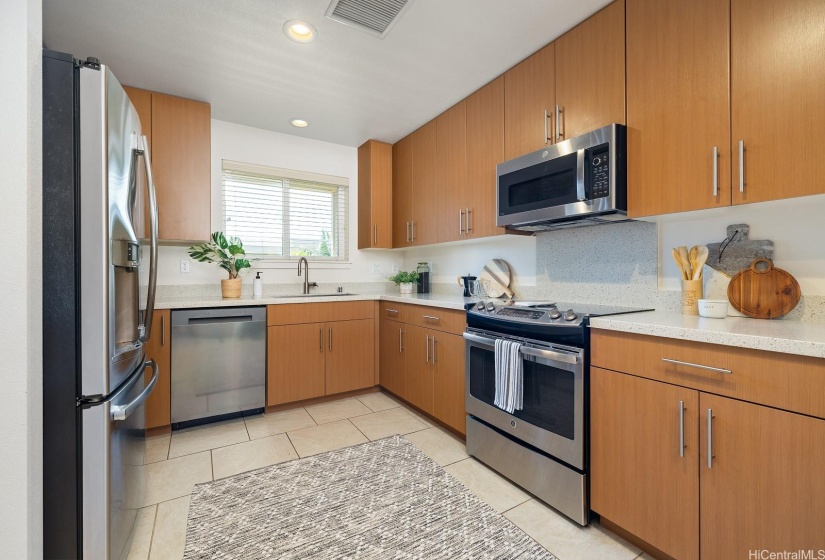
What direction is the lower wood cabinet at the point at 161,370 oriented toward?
toward the camera

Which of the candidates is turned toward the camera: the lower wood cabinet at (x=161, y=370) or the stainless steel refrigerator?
the lower wood cabinet

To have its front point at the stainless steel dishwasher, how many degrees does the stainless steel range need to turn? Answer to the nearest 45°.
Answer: approximately 45° to its right

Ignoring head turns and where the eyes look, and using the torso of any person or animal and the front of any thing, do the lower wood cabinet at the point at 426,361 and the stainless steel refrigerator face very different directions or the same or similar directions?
very different directions

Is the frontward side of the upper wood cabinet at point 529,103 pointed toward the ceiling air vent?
yes

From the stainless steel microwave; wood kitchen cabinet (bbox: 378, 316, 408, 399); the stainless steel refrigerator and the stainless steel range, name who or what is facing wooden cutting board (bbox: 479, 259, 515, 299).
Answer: the stainless steel refrigerator

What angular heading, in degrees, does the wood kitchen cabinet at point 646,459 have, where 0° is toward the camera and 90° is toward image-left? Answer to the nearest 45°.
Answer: approximately 45°

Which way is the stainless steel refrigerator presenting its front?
to the viewer's right

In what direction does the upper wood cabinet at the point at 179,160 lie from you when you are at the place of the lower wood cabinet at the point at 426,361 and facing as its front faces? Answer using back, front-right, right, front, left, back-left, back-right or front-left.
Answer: front-right

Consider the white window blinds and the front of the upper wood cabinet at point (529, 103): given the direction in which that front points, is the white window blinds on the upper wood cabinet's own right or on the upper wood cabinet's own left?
on the upper wood cabinet's own right

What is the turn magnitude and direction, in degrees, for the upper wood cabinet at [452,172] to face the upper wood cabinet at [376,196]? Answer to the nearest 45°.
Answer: approximately 90° to its right

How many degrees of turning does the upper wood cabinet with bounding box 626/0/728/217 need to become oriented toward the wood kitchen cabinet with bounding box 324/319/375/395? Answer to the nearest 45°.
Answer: approximately 45° to its right

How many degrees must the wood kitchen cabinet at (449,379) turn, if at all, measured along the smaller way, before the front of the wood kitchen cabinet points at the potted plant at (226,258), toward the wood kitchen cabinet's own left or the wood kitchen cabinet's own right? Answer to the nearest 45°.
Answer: approximately 45° to the wood kitchen cabinet's own right

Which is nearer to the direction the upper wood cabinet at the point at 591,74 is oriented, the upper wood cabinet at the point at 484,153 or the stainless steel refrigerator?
the stainless steel refrigerator
